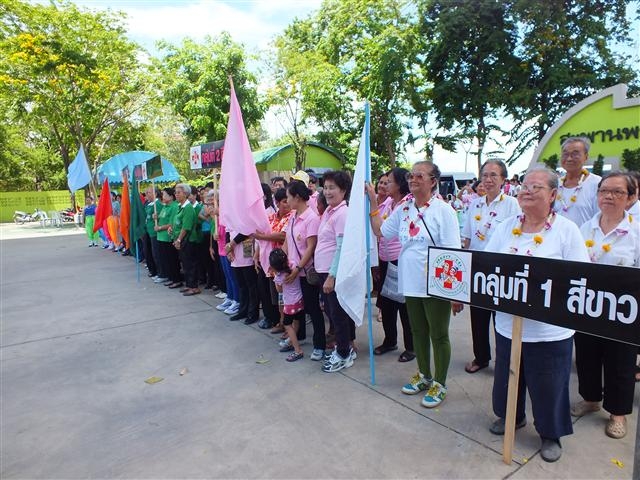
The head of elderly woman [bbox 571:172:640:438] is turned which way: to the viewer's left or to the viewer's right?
to the viewer's left

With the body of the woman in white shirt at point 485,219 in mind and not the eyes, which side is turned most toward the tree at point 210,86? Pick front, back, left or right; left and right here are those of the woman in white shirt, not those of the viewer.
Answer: right

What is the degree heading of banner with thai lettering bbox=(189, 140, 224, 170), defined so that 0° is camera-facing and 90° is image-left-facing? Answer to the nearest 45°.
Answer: approximately 45°

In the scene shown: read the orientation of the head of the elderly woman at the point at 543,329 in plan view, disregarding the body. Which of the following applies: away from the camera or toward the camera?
toward the camera

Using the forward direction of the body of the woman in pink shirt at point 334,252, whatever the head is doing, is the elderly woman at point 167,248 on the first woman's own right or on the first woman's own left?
on the first woman's own right

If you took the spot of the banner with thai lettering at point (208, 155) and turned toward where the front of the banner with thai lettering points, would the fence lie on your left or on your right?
on your right

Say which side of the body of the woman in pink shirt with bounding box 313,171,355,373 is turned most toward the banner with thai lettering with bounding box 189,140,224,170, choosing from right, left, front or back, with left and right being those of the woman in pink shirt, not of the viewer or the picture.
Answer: right

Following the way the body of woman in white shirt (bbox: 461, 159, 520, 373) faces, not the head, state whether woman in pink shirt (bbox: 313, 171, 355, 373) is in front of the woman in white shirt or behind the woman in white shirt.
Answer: in front

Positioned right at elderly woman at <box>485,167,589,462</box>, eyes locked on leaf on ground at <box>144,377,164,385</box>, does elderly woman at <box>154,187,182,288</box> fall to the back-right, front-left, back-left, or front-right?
front-right

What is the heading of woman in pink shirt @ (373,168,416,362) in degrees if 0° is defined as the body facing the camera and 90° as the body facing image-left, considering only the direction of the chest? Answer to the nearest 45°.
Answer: approximately 45°

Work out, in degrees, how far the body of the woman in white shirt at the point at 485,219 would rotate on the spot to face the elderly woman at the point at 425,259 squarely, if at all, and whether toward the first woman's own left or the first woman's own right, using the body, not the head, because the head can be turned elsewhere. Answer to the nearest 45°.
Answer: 0° — they already face them

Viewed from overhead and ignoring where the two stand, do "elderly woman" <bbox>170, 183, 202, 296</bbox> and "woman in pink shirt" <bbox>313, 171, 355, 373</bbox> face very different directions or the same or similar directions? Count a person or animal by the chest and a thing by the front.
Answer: same or similar directions

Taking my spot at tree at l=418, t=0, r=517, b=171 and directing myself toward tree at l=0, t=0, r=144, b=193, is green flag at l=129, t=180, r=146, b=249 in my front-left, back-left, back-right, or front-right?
front-left

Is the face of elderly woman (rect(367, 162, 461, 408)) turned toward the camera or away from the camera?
toward the camera
